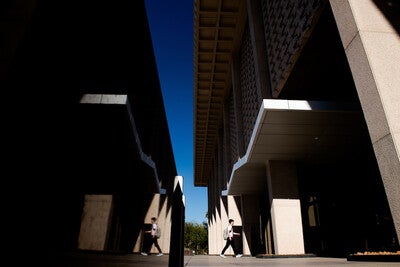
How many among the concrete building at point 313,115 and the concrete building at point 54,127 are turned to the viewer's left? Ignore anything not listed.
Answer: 1

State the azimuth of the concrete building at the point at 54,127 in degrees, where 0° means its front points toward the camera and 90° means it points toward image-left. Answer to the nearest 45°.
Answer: approximately 270°

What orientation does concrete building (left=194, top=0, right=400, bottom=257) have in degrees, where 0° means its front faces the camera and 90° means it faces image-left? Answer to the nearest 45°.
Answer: approximately 90°
